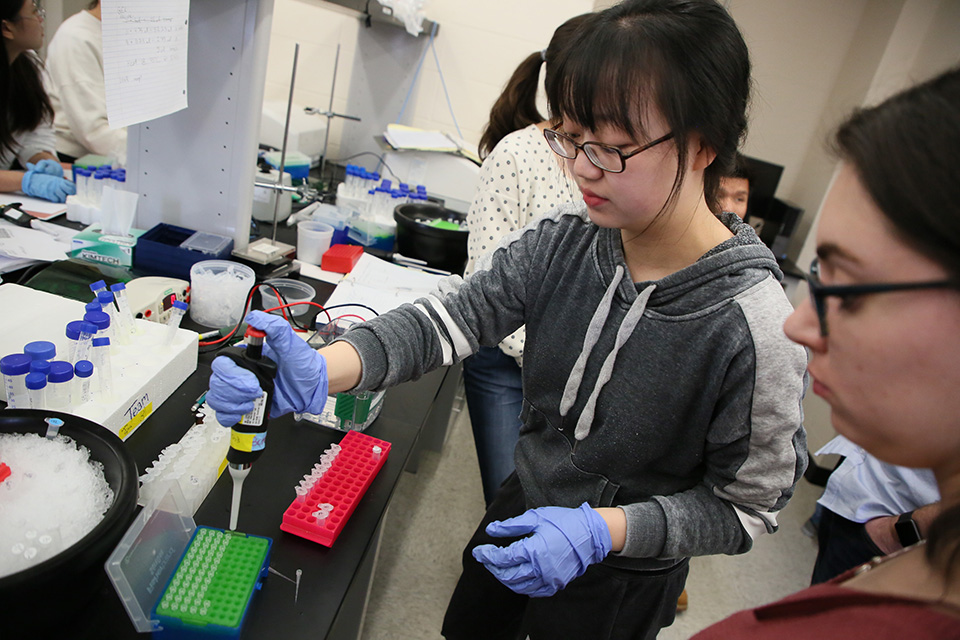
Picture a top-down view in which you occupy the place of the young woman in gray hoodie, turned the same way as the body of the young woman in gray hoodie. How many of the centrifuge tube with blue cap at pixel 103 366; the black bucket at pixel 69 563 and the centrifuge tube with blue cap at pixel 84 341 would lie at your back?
0

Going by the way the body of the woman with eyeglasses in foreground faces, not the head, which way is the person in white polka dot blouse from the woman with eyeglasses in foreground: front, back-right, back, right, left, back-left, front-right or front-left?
front-right

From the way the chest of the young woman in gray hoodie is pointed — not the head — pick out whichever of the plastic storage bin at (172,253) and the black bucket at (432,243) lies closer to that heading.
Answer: the plastic storage bin

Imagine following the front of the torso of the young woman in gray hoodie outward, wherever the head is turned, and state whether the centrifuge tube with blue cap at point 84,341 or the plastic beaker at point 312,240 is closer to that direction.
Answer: the centrifuge tube with blue cap

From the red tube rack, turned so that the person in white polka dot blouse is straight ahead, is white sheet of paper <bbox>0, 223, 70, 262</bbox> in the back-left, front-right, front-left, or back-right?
front-left

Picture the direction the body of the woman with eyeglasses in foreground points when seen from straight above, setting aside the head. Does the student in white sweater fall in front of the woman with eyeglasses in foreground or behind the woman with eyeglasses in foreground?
in front

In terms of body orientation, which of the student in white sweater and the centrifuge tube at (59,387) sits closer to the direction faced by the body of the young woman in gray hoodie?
the centrifuge tube

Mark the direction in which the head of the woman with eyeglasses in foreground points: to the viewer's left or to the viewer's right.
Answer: to the viewer's left

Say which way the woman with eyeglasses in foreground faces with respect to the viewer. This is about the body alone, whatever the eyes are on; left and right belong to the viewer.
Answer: facing to the left of the viewer
